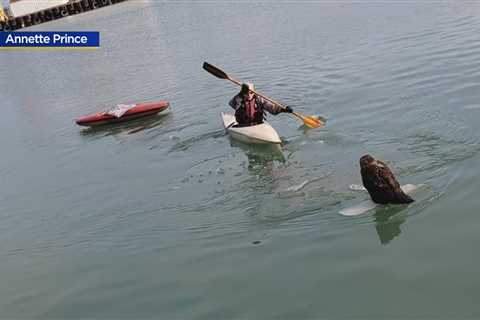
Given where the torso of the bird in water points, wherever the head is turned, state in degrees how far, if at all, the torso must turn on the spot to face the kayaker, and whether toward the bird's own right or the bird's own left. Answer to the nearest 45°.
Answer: approximately 45° to the bird's own right

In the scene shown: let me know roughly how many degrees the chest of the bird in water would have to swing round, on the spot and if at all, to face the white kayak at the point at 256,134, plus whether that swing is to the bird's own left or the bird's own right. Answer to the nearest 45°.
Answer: approximately 45° to the bird's own right

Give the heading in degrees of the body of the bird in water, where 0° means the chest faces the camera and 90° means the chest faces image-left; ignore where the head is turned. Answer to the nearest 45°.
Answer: approximately 90°

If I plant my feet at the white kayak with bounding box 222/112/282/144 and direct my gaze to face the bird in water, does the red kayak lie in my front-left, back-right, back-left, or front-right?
back-right
